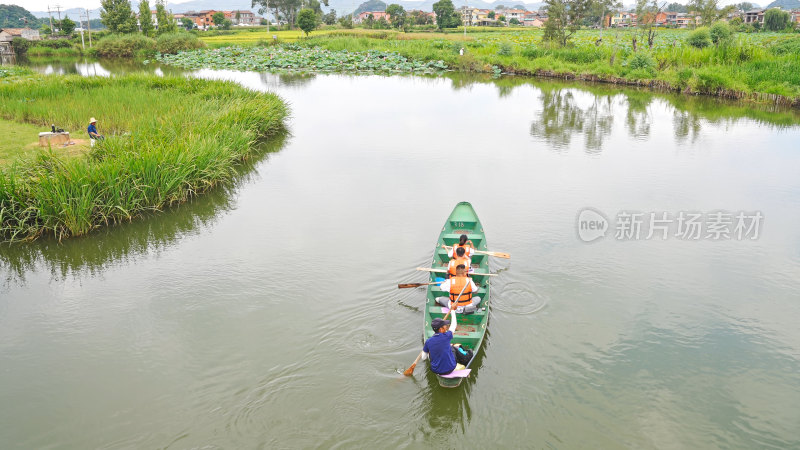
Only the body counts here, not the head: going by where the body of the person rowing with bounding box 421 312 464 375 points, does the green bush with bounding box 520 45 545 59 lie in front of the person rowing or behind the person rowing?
in front

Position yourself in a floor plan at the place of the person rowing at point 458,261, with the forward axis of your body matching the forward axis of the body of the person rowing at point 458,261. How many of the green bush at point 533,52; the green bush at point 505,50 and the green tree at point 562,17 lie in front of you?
3

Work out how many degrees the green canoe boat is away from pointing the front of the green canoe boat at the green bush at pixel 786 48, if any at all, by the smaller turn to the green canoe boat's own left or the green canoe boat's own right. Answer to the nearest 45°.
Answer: approximately 45° to the green canoe boat's own right

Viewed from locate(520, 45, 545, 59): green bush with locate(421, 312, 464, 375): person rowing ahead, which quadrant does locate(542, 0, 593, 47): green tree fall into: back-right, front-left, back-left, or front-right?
back-left

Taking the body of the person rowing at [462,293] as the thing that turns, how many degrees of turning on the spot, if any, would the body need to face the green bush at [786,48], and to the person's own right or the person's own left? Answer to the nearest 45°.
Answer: approximately 45° to the person's own right

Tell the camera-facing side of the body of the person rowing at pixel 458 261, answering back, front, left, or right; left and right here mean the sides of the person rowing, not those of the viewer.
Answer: back

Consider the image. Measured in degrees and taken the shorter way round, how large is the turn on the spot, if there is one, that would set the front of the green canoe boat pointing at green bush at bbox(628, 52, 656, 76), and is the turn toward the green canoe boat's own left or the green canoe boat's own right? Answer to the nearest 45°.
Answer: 0° — it already faces it

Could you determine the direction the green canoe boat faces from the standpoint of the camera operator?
facing away from the viewer

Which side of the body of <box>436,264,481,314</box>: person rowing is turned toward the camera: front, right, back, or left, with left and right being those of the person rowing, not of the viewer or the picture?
back

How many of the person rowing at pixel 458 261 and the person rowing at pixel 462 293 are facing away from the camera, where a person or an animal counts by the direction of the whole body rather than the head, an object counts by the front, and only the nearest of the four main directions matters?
2
